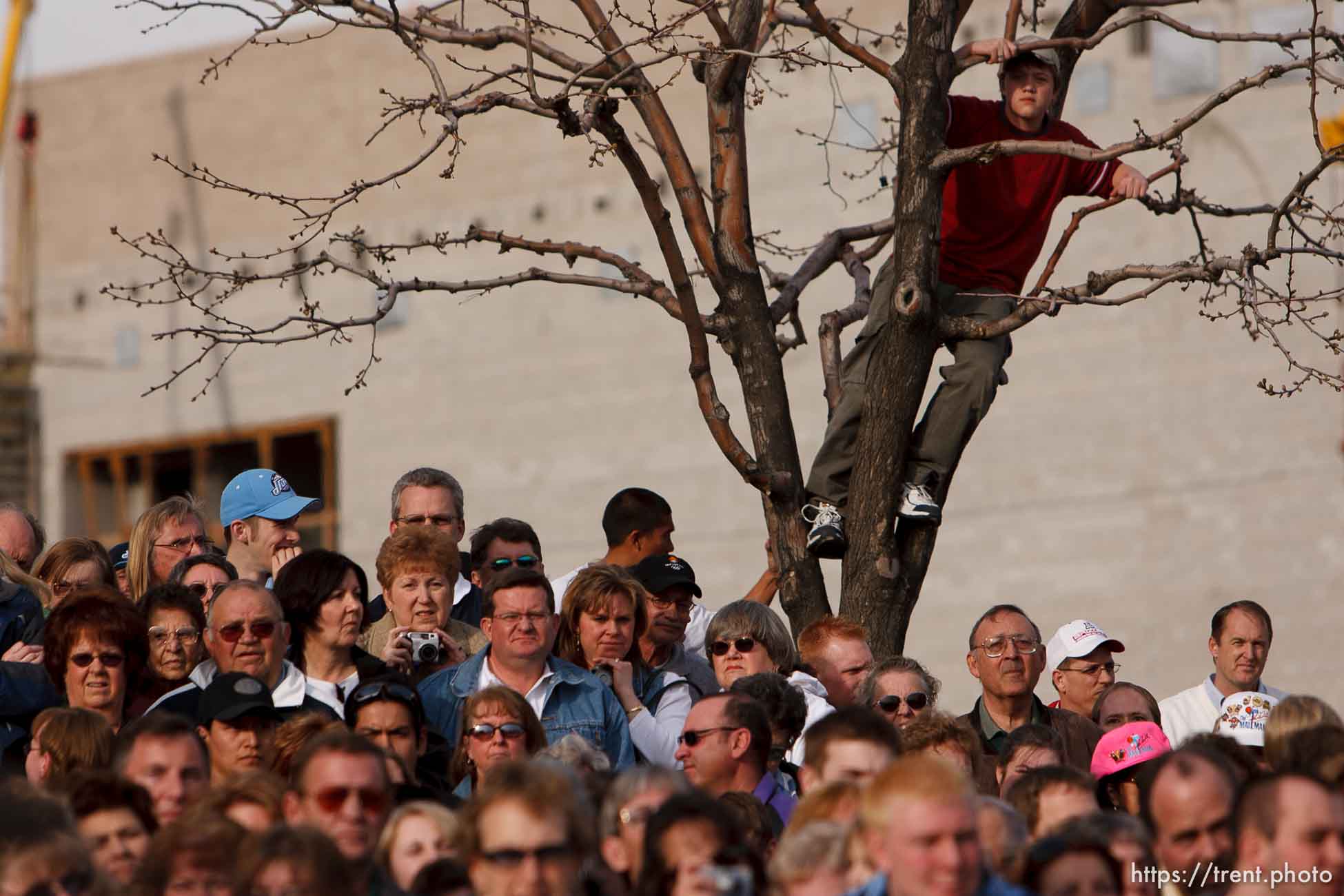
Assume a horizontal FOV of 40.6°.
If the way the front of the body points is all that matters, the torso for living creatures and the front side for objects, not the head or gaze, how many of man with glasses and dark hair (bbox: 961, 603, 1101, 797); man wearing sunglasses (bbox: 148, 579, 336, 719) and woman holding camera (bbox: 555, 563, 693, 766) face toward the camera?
3

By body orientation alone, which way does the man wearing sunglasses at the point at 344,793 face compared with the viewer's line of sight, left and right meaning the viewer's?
facing the viewer and to the right of the viewer

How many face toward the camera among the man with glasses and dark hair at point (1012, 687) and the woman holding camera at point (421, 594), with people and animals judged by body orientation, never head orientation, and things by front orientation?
2

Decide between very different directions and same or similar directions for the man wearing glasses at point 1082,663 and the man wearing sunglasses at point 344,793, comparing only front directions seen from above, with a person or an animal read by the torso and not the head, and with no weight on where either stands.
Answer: same or similar directions

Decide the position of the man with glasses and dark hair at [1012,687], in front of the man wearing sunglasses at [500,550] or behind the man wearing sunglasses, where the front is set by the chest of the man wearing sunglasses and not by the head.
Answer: in front

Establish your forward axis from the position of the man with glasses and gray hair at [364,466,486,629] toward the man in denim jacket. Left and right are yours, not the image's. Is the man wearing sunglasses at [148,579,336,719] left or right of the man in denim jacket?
right

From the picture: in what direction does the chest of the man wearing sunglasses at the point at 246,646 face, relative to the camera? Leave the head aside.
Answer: toward the camera

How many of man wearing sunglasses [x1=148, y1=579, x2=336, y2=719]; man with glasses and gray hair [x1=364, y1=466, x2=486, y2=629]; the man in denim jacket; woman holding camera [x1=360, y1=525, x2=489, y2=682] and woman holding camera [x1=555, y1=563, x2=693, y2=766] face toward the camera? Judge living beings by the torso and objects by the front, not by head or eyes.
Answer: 5

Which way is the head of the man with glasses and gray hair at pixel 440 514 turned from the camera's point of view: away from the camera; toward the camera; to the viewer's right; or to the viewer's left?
toward the camera

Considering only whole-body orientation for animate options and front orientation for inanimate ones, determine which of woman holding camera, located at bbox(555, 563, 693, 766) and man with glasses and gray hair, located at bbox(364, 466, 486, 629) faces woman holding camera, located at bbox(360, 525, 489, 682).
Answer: the man with glasses and gray hair

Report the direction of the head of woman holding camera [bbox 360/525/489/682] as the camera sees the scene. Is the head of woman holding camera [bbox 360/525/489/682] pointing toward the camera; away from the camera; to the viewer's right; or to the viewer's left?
toward the camera

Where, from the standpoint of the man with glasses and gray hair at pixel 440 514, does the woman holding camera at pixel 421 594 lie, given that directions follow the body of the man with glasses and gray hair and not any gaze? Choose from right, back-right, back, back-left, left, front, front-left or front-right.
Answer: front

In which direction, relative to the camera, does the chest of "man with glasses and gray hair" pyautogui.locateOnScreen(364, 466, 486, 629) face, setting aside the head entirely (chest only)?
toward the camera

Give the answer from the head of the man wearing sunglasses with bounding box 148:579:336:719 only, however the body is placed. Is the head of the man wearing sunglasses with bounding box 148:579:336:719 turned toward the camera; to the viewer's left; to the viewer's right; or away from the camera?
toward the camera

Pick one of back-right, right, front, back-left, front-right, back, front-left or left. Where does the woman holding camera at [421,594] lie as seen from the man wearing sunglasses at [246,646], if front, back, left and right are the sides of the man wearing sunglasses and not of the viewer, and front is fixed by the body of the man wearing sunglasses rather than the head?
back-left

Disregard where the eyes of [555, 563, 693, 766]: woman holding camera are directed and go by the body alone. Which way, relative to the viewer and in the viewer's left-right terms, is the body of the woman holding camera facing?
facing the viewer

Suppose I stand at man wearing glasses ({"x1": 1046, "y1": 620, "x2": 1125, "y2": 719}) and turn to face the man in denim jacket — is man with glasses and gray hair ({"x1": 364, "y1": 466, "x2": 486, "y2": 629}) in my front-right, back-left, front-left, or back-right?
front-right
